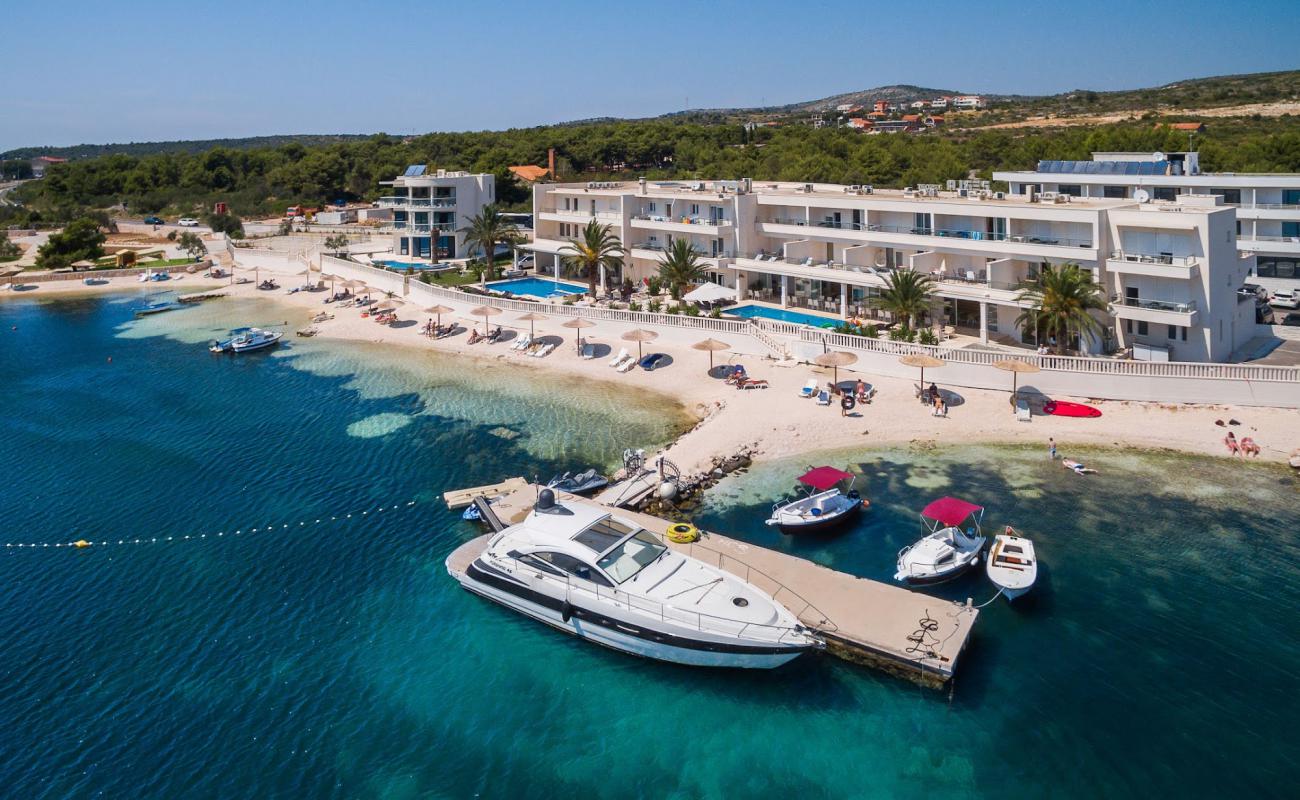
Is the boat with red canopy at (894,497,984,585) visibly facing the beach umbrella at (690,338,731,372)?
no

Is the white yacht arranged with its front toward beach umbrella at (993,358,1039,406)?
no

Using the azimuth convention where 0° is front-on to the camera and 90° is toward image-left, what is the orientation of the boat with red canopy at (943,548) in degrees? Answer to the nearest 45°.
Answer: approximately 45°

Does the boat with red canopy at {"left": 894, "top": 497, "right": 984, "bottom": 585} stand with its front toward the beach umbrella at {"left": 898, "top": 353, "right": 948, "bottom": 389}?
no

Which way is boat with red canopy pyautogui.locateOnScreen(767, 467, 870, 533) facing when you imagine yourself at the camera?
facing the viewer and to the left of the viewer

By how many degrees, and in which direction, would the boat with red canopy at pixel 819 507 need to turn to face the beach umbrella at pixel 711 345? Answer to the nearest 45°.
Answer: approximately 135° to its right

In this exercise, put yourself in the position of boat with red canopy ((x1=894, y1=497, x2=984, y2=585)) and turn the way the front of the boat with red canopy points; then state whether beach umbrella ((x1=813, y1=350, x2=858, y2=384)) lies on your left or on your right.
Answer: on your right

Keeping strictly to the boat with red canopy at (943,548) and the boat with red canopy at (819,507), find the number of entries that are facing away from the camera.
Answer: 0

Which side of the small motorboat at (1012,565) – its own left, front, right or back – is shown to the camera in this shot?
front

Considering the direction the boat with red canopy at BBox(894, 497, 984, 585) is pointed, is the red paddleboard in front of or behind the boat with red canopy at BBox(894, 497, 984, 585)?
behind

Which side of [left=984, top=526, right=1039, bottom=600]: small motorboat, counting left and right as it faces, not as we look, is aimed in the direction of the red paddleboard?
back
